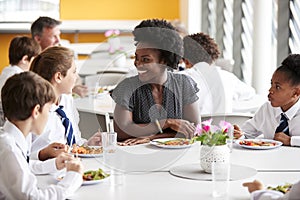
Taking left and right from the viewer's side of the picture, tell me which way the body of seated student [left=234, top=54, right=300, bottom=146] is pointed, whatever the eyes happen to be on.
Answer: facing the viewer and to the left of the viewer

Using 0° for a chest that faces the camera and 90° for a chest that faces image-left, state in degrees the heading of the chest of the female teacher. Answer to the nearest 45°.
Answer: approximately 0°

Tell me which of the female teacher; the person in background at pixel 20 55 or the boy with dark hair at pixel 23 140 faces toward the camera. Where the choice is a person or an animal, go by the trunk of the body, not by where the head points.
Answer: the female teacher

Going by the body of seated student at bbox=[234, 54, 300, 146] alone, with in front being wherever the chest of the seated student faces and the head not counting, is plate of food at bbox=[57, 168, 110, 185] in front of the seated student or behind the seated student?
in front

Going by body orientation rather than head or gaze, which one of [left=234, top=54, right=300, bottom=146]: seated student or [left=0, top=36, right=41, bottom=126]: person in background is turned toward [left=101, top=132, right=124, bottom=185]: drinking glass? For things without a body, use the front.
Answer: the seated student

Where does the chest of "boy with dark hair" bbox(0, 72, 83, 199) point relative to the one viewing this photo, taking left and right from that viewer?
facing to the right of the viewer

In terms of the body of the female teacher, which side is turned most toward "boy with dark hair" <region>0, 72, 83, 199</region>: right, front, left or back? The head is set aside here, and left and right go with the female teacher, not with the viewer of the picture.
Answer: front

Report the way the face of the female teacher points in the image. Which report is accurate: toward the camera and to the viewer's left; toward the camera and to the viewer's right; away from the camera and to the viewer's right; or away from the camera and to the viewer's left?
toward the camera and to the viewer's left

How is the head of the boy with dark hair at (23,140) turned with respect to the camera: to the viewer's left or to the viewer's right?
to the viewer's right
